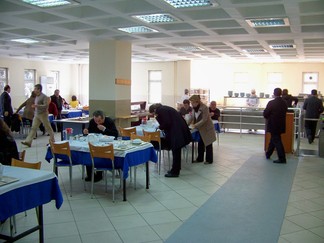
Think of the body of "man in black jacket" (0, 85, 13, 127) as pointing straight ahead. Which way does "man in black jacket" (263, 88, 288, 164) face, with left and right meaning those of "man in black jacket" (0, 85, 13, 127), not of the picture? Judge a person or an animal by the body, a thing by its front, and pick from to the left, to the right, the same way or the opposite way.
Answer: to the left

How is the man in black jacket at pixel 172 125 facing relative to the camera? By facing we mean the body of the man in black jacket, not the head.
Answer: to the viewer's left

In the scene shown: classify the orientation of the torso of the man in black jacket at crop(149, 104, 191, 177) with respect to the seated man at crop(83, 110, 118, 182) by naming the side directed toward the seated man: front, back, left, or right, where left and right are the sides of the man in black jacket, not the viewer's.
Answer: front

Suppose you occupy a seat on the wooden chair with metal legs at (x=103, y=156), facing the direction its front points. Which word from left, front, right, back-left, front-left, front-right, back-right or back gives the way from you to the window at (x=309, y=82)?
front-right

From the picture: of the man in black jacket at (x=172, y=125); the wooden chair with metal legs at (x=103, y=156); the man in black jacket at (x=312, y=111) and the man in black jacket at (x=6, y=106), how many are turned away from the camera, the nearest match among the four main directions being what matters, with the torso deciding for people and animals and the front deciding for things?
2

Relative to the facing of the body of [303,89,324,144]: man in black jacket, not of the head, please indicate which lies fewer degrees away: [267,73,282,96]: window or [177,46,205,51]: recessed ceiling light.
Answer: the window

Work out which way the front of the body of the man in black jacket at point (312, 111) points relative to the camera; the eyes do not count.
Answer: away from the camera

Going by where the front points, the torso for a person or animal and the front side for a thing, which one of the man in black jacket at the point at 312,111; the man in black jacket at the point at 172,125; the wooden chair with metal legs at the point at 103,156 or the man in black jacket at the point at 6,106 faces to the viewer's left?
the man in black jacket at the point at 172,125

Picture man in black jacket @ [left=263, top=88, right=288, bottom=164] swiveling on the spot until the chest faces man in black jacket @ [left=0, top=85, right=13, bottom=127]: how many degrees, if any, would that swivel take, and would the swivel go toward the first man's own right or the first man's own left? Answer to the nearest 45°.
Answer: approximately 45° to the first man's own left

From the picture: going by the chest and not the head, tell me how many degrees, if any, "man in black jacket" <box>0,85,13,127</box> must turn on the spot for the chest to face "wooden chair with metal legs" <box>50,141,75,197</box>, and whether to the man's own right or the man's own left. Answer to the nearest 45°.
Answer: approximately 90° to the man's own right

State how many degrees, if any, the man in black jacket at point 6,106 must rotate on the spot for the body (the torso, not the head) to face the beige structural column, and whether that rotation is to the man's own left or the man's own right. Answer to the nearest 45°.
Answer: approximately 45° to the man's own right

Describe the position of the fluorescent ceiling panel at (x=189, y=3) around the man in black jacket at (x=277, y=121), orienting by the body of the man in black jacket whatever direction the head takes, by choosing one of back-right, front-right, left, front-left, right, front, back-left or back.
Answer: left

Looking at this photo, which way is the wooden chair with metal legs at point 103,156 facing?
away from the camera

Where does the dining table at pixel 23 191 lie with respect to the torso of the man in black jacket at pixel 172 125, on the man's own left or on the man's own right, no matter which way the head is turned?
on the man's own left
